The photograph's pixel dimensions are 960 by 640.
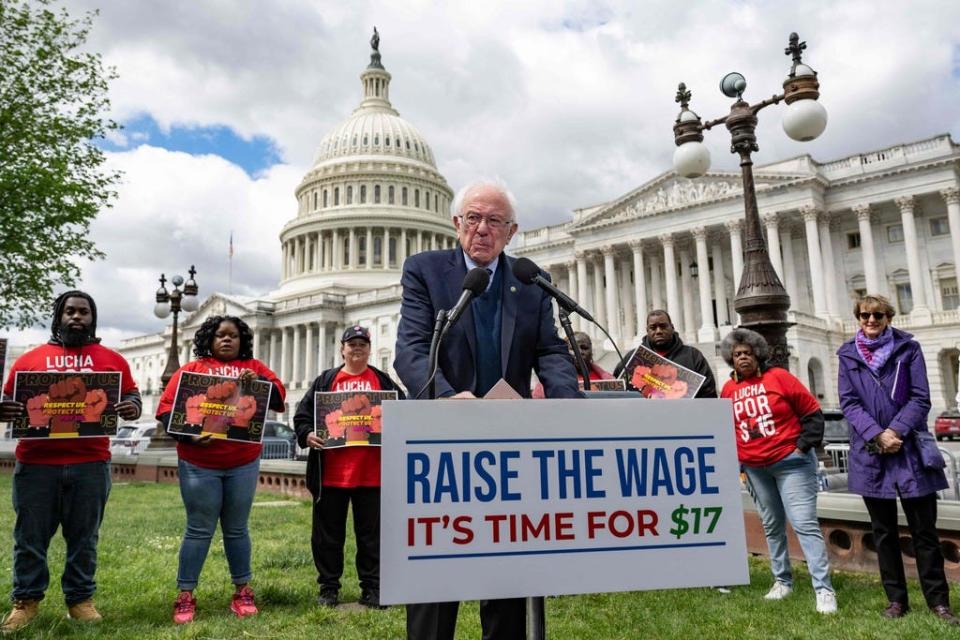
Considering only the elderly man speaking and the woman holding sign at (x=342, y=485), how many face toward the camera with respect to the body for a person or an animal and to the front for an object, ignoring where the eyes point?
2

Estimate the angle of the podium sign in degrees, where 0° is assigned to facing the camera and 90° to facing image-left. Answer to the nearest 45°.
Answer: approximately 0°

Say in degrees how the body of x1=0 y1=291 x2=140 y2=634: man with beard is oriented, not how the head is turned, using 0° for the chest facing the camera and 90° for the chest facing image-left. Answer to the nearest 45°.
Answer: approximately 0°
